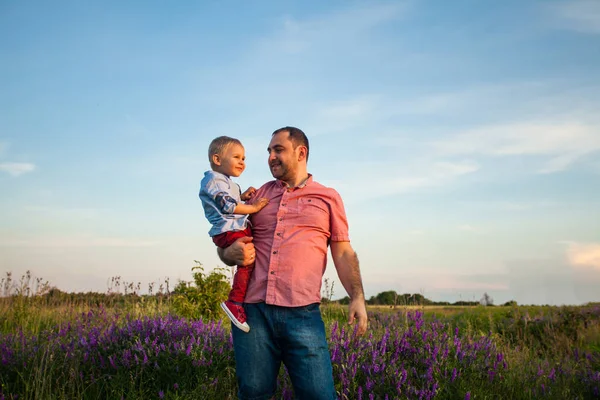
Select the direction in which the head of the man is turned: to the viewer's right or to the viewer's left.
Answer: to the viewer's left

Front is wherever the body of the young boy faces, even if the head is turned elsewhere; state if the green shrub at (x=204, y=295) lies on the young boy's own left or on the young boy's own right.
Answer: on the young boy's own left

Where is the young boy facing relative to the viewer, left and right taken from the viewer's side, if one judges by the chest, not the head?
facing to the right of the viewer
